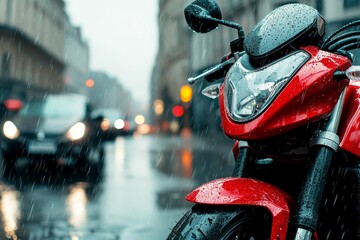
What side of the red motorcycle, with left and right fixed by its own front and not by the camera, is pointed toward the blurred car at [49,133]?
right
